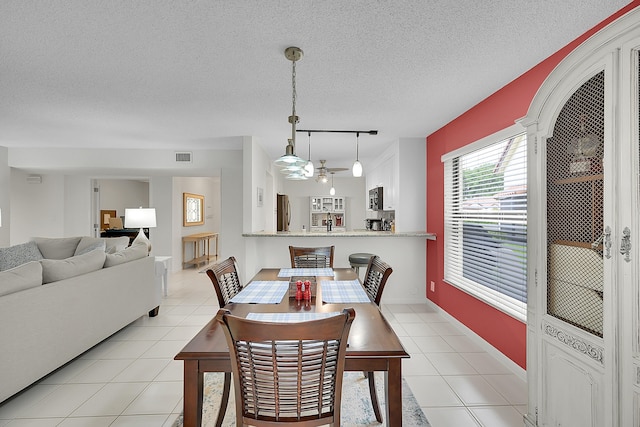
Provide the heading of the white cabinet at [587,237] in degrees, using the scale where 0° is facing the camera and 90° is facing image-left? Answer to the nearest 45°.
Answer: approximately 45°

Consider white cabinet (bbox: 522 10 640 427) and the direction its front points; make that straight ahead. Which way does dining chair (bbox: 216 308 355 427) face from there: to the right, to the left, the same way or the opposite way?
to the right

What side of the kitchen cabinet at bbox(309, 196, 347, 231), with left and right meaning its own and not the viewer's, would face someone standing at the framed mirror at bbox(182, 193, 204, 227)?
right

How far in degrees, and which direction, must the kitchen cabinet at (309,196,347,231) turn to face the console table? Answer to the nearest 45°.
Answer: approximately 90° to its right

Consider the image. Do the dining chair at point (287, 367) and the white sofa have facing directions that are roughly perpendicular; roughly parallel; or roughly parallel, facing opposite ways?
roughly perpendicular

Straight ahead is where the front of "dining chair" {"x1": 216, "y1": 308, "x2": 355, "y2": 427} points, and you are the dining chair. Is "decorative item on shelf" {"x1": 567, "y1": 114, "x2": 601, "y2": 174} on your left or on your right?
on your right

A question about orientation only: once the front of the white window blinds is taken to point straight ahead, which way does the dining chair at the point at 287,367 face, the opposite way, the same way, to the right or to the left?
to the right

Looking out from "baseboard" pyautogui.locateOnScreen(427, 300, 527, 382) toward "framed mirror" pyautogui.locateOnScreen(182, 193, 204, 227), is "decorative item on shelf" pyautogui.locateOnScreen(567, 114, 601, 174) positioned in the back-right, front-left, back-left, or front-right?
back-left

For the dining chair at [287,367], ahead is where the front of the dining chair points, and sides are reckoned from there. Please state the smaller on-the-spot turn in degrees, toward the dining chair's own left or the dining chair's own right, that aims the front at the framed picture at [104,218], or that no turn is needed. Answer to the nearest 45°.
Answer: approximately 45° to the dining chair's own left

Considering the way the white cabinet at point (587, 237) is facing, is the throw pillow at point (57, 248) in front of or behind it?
in front

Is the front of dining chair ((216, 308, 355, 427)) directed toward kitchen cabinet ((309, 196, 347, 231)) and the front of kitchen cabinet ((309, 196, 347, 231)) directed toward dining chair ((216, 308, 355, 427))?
yes

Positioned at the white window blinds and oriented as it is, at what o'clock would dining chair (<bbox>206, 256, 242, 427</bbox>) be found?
The dining chair is roughly at 12 o'clock from the white window blinds.
